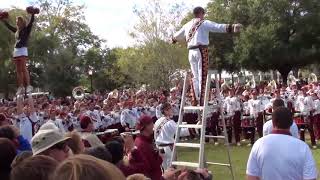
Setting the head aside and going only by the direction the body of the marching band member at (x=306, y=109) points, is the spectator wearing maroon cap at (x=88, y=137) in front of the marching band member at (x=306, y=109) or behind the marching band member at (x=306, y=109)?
in front

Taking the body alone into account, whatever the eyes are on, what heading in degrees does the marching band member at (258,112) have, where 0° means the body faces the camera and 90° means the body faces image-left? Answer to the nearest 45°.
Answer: approximately 45°

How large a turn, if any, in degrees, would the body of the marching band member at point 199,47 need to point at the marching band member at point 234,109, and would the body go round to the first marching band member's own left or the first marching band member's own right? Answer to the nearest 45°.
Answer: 0° — they already face them

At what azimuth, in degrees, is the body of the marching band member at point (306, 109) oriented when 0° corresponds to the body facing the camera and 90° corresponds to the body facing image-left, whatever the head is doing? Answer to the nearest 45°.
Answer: approximately 45°

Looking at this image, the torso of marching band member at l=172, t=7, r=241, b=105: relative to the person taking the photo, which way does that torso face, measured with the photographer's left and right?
facing away from the viewer

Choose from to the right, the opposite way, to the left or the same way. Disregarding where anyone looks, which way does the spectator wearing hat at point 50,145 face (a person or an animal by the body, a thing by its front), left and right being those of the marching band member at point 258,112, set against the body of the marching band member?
the opposite way

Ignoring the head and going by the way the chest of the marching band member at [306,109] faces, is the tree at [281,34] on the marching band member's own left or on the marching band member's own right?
on the marching band member's own right
